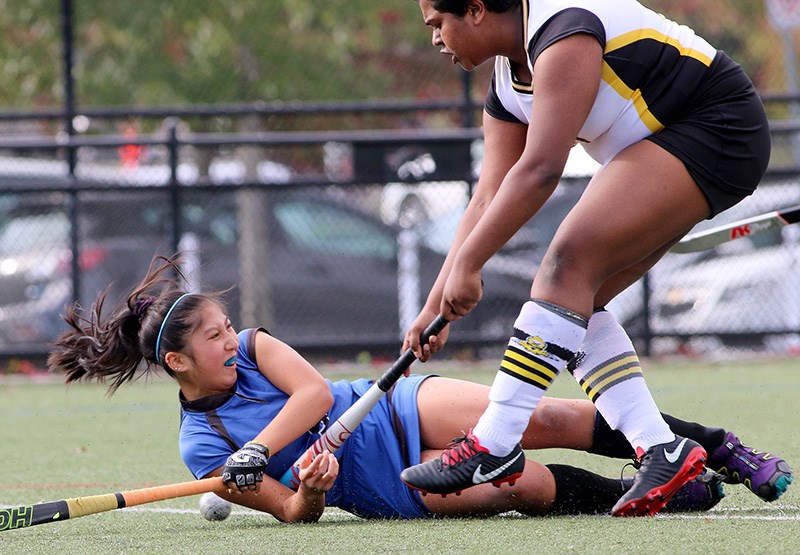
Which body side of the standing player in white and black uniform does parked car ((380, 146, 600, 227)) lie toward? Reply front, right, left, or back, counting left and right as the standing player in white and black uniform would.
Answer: right

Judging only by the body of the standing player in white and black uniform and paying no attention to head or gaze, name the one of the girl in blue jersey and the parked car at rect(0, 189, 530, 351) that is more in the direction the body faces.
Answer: the girl in blue jersey

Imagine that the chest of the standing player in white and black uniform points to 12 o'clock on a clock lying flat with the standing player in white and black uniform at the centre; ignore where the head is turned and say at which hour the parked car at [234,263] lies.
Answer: The parked car is roughly at 2 o'clock from the standing player in white and black uniform.

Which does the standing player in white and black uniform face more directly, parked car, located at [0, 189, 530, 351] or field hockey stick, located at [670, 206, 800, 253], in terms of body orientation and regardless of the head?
the parked car

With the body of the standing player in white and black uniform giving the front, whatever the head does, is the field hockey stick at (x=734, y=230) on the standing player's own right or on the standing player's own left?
on the standing player's own right

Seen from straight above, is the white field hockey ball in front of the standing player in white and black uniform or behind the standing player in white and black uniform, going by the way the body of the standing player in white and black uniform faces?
in front

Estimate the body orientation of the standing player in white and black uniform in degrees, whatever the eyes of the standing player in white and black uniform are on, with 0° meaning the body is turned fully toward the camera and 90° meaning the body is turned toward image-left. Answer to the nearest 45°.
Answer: approximately 90°

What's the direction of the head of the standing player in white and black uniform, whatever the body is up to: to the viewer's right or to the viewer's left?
to the viewer's left

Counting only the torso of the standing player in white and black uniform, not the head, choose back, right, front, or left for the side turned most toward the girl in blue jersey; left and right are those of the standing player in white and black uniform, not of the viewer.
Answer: front
